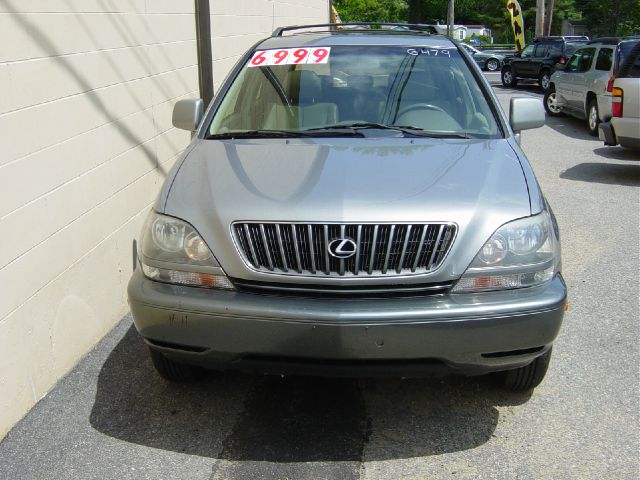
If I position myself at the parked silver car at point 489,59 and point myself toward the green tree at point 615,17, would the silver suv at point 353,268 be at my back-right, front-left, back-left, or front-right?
back-right

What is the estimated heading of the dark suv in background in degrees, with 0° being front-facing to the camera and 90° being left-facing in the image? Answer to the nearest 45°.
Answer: approximately 135°

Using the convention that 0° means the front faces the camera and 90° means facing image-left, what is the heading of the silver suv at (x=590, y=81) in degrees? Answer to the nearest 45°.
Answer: approximately 135°

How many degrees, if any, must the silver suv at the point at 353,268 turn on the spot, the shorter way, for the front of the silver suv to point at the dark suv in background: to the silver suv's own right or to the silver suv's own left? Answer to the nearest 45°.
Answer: approximately 180°

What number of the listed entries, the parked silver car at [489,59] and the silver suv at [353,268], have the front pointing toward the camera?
1

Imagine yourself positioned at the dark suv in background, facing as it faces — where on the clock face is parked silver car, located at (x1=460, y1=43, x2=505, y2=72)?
The parked silver car is roughly at 1 o'clock from the dark suv in background.
